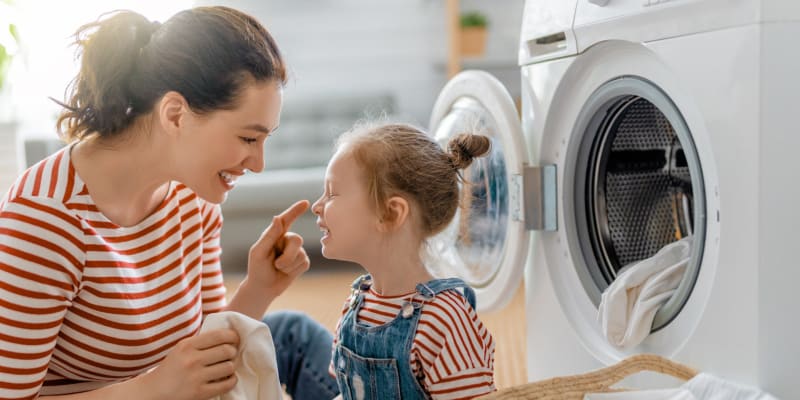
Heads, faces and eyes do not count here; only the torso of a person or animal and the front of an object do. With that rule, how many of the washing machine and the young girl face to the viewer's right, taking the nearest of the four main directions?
0

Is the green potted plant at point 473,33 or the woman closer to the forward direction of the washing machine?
the woman

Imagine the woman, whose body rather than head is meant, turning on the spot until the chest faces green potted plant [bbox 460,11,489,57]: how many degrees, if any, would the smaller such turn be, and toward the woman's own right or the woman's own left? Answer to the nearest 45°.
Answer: approximately 90° to the woman's own left

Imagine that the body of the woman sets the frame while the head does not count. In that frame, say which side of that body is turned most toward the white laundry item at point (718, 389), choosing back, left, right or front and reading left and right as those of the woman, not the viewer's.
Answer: front

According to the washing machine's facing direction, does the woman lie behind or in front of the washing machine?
in front

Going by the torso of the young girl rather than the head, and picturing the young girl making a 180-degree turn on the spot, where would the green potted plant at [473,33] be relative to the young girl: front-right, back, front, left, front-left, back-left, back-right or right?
front-left

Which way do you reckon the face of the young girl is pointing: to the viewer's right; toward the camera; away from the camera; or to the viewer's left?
to the viewer's left

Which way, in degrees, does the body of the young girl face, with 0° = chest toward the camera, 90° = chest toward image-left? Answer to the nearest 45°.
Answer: approximately 45°

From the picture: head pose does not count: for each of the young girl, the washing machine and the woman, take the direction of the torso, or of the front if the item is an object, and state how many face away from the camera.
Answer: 0

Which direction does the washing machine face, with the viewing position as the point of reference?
facing the viewer and to the left of the viewer

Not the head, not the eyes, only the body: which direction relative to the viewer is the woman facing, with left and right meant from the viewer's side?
facing the viewer and to the right of the viewer
